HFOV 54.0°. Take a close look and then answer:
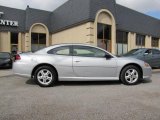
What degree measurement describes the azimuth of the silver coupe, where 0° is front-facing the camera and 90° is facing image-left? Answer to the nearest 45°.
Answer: approximately 270°
